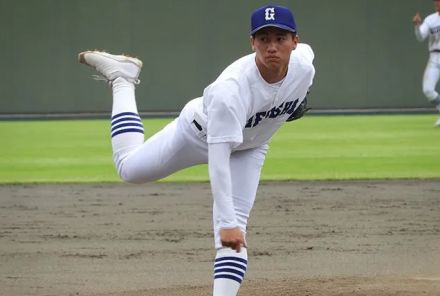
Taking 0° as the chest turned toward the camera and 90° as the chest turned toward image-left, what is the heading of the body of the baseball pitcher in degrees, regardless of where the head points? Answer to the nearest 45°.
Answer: approximately 315°
